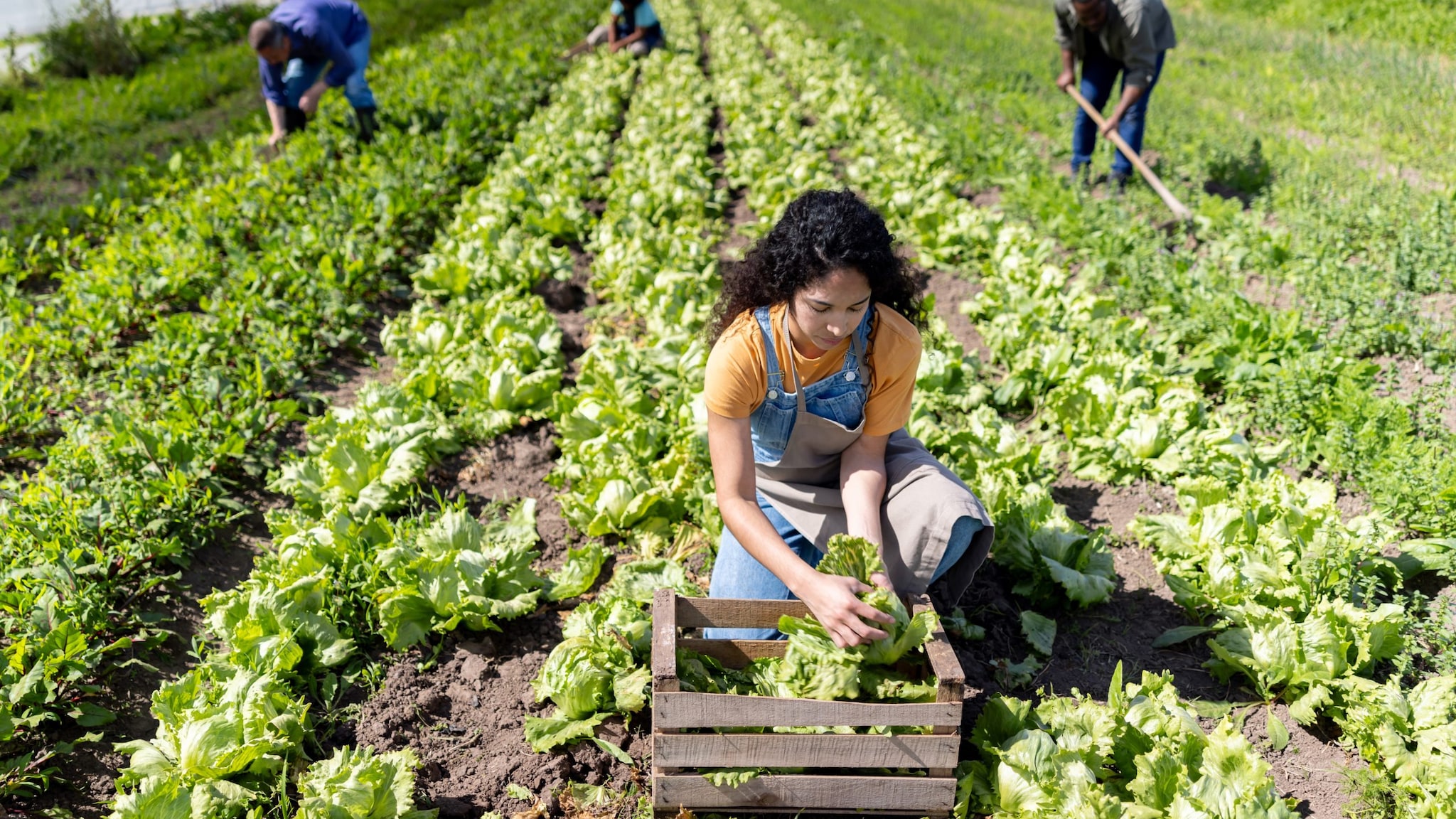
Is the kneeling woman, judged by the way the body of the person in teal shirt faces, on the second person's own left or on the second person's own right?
on the second person's own left

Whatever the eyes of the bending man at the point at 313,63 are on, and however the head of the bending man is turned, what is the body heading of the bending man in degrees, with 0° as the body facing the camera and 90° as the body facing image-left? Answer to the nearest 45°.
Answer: approximately 45°

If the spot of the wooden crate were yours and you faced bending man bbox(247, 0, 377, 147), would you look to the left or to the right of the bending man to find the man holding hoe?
right

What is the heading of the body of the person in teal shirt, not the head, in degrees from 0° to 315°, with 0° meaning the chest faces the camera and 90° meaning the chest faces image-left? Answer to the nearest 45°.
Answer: approximately 45°

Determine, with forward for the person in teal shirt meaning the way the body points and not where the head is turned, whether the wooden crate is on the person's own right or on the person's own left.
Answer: on the person's own left

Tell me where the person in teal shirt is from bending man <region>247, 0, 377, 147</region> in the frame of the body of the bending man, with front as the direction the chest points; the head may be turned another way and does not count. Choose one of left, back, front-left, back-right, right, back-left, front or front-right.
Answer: back

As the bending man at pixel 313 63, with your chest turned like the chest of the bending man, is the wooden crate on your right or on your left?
on your left
